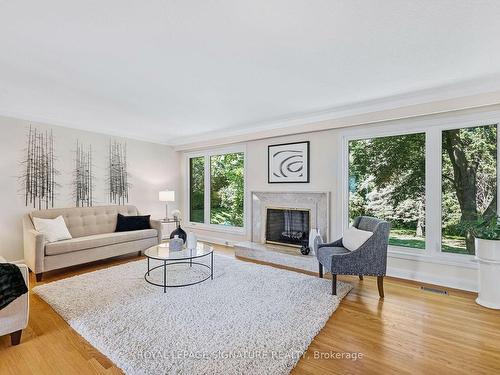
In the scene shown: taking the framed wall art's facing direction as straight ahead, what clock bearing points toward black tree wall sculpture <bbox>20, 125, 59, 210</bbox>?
The black tree wall sculpture is roughly at 1 o'clock from the framed wall art.

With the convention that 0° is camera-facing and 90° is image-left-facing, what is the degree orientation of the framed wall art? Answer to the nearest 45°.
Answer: approximately 45°

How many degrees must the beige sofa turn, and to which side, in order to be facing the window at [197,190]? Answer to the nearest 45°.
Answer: approximately 90° to its left

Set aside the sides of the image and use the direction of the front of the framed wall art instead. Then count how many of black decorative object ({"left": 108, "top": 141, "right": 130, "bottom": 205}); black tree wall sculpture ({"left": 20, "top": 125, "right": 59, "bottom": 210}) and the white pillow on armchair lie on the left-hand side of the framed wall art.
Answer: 1

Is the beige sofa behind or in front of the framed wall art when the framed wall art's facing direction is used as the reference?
in front

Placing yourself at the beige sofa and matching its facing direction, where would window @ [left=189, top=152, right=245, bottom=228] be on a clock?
The window is roughly at 10 o'clock from the beige sofa.

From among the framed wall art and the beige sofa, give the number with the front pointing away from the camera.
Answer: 0

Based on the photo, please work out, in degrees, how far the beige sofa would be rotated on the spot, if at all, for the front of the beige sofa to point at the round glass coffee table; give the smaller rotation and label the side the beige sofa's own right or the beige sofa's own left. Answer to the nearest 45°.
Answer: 0° — it already faces it

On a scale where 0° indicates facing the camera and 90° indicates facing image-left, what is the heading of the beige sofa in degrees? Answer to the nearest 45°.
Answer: approximately 315°

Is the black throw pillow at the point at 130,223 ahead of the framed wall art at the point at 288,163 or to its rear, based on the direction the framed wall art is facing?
ahead
